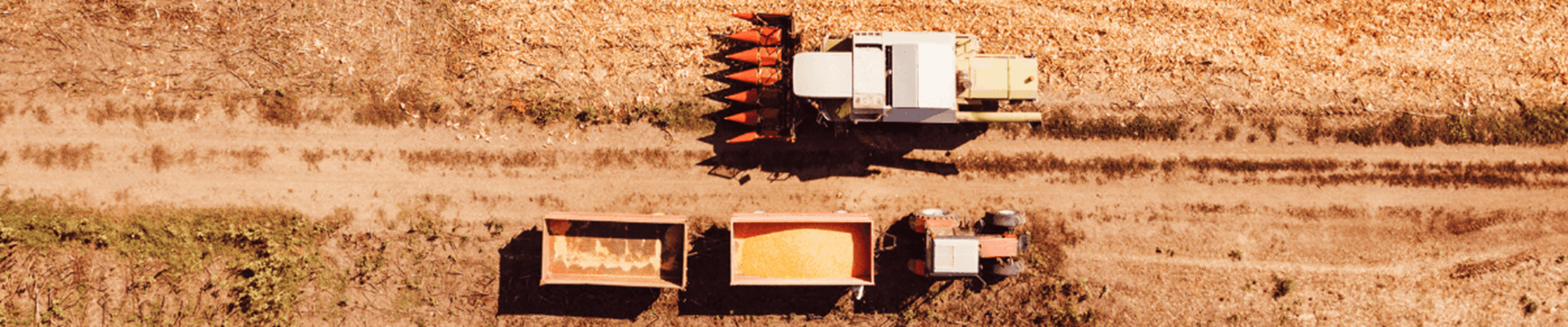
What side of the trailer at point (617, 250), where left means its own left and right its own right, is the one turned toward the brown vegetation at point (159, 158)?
back

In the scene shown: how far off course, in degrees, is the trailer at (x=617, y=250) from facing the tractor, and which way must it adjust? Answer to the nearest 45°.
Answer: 0° — it already faces it

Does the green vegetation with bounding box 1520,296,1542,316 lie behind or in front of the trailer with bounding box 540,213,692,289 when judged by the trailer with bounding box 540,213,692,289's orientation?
in front

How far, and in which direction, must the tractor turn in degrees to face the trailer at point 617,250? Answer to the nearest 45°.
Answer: approximately 180°

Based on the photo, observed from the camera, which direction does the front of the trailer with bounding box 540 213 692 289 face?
facing to the right of the viewer

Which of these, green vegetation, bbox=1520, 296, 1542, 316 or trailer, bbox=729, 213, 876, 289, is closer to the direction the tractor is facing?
the green vegetation

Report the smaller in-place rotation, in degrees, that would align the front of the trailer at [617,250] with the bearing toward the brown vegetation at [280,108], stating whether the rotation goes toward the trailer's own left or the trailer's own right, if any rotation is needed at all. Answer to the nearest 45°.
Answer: approximately 135° to the trailer's own left

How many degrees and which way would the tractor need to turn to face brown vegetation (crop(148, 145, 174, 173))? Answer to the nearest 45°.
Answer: approximately 180°

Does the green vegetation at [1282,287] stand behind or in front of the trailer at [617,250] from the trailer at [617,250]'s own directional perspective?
in front

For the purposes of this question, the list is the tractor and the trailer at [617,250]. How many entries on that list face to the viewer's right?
2

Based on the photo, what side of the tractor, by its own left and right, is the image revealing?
right
